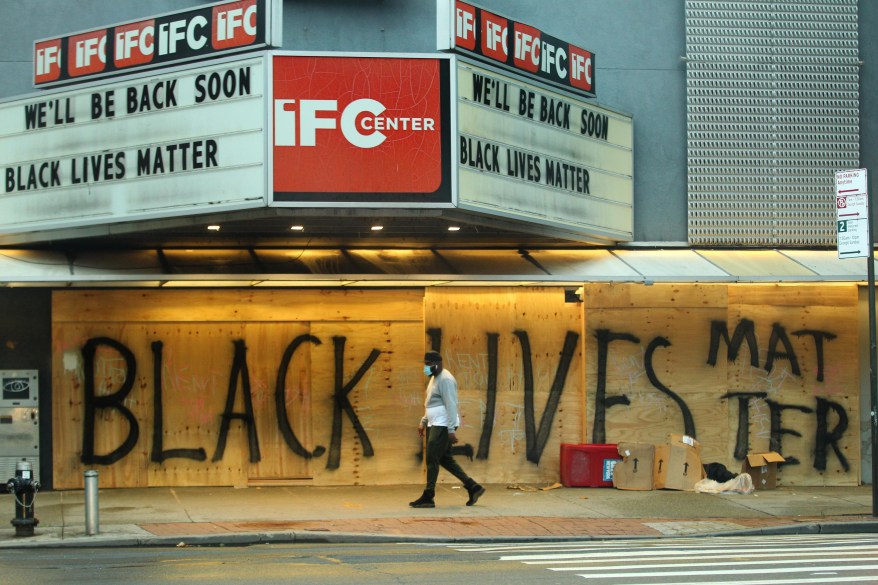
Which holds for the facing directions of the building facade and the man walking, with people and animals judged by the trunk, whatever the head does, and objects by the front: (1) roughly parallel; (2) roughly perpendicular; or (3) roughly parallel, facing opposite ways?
roughly perpendicular

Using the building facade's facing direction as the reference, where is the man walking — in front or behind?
in front

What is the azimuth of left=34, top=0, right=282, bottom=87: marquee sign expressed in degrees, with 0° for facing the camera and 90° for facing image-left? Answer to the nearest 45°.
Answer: approximately 45°

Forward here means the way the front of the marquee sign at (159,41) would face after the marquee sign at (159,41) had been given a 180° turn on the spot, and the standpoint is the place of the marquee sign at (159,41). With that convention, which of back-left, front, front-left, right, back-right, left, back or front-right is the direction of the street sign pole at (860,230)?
front-right

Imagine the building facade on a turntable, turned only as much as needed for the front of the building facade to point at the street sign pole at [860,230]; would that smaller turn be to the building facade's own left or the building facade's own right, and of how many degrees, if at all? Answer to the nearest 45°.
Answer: approximately 45° to the building facade's own left

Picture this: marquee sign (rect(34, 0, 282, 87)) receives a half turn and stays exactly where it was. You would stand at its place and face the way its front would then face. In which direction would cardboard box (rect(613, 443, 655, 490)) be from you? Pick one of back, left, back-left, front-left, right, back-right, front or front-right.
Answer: front-right

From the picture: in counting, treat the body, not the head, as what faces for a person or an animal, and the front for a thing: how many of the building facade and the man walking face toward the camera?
1

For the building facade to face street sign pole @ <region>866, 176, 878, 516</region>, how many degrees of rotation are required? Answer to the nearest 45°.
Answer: approximately 45° to its left

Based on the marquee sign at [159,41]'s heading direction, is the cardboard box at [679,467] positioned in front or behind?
behind

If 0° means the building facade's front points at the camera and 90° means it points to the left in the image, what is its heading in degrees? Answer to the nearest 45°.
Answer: approximately 0°
